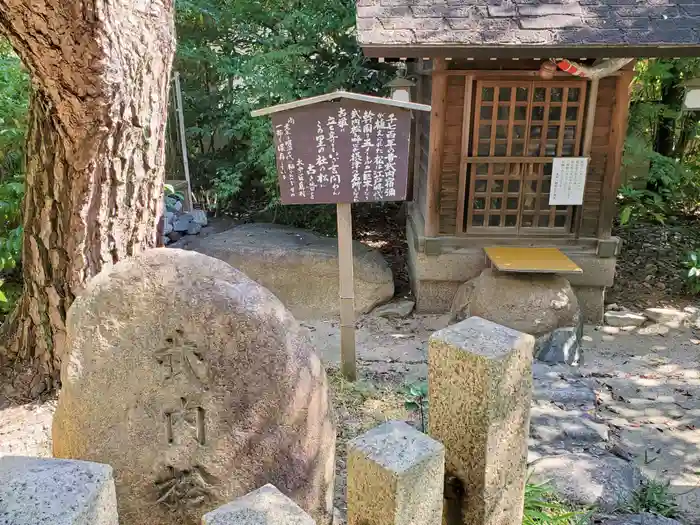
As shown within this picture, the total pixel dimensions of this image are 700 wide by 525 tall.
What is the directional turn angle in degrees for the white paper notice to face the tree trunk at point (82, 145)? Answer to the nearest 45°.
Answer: approximately 45° to its right

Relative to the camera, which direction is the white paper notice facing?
toward the camera

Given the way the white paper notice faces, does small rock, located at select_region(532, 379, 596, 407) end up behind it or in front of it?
in front

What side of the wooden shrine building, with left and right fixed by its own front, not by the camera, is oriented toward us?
front

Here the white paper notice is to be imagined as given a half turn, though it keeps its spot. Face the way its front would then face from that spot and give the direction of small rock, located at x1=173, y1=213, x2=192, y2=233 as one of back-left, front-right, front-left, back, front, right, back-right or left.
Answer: left

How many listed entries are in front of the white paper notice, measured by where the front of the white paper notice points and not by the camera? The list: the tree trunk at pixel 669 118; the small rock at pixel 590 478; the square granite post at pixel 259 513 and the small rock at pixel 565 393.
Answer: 3

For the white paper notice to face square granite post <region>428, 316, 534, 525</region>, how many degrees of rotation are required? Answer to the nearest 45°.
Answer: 0° — it already faces it

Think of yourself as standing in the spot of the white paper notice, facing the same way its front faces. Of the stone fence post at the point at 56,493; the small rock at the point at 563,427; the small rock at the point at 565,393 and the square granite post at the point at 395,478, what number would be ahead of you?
4

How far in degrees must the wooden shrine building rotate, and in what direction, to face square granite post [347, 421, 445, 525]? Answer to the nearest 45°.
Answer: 0° — it already faces it

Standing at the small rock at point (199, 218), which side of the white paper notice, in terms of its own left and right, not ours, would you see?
right

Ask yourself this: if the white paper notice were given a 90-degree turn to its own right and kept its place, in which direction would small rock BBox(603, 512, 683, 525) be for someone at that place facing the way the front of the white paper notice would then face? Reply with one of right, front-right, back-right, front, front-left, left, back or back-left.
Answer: left

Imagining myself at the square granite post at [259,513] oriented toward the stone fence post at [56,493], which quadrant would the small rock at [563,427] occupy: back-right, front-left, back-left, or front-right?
back-right

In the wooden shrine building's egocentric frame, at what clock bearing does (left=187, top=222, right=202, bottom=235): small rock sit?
The small rock is roughly at 3 o'clock from the wooden shrine building.
